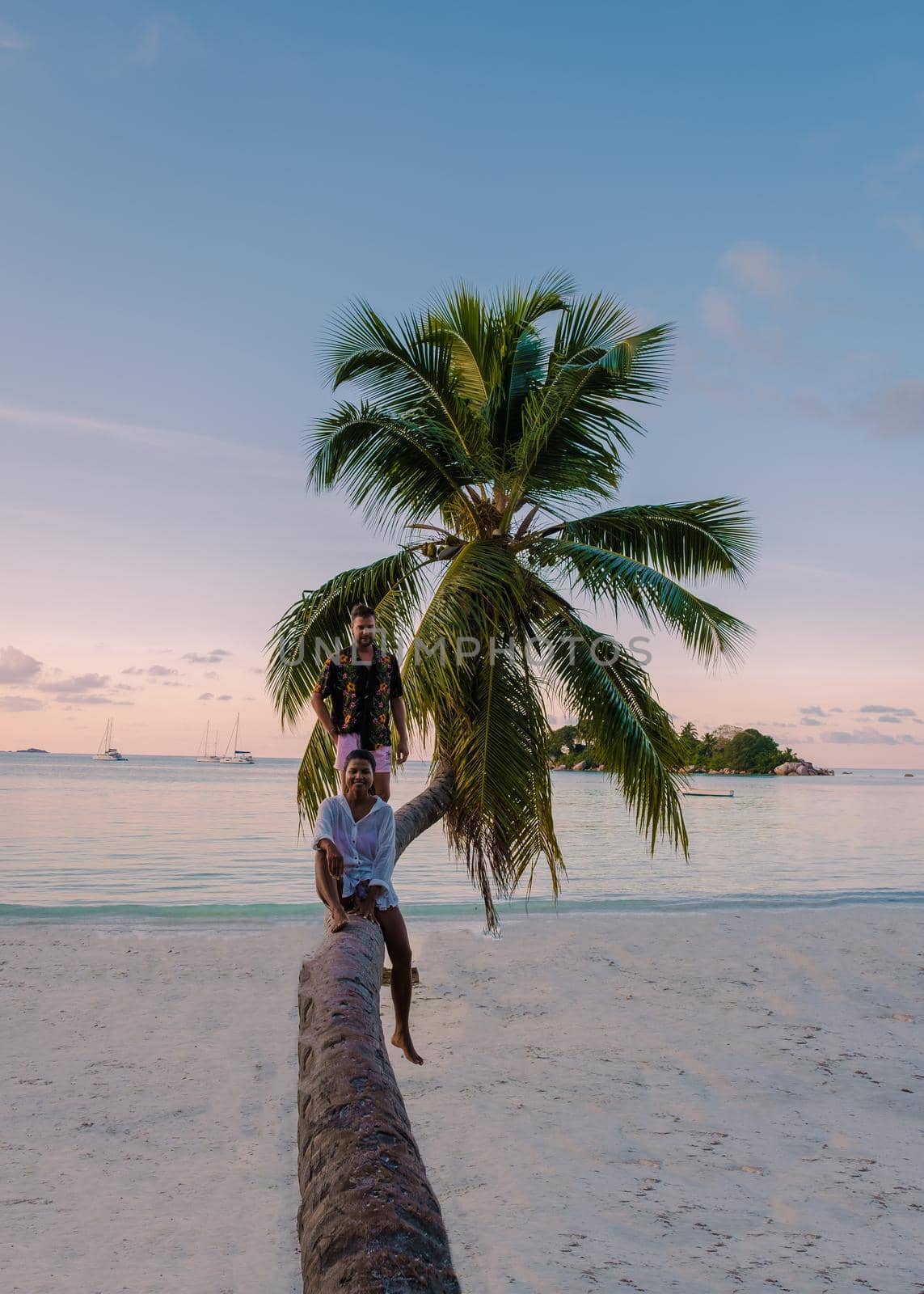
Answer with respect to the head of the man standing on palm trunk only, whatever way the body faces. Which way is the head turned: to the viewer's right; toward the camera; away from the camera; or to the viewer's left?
toward the camera

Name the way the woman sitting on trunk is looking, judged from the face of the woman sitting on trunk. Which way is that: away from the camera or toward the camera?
toward the camera

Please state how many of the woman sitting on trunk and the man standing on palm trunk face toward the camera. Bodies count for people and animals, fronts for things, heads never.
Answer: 2

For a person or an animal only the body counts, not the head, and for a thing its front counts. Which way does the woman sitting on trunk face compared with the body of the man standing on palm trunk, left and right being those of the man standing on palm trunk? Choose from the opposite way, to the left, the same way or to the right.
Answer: the same way

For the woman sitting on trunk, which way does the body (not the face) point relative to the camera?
toward the camera

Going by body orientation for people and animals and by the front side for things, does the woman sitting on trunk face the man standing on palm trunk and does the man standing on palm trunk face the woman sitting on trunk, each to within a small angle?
no

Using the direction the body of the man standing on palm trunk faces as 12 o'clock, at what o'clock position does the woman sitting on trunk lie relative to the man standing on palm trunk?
The woman sitting on trunk is roughly at 12 o'clock from the man standing on palm trunk.
